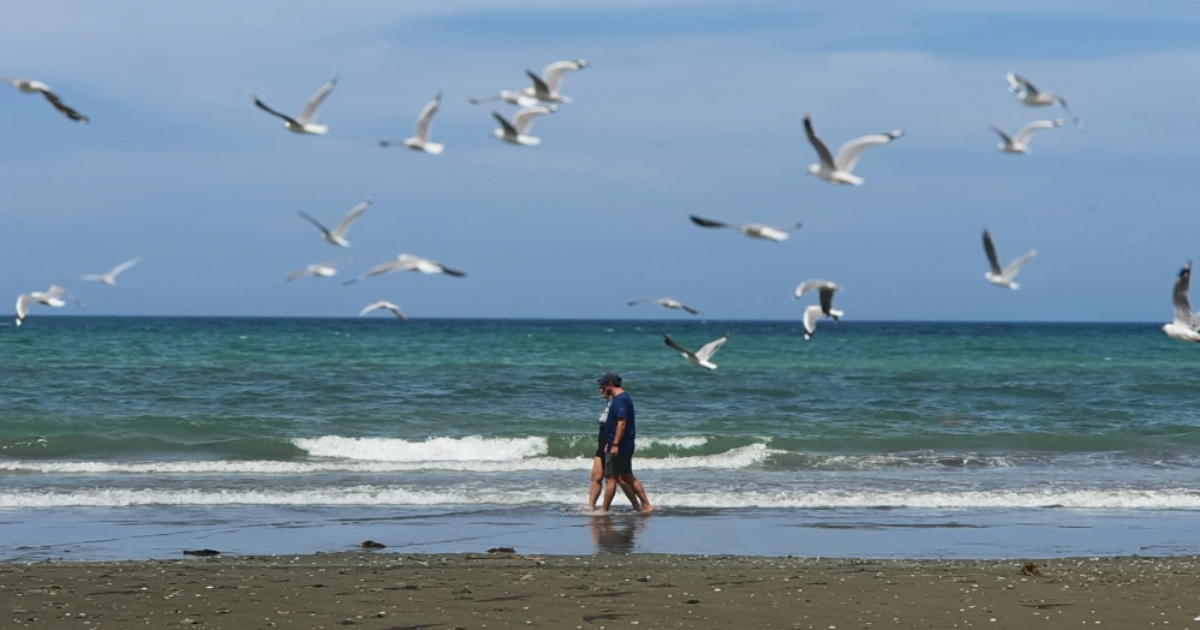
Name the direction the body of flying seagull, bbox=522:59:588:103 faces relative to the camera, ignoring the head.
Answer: to the viewer's left

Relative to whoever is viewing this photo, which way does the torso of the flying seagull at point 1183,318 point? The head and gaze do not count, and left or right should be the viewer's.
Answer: facing to the left of the viewer

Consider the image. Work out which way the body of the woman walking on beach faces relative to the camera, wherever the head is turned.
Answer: to the viewer's left

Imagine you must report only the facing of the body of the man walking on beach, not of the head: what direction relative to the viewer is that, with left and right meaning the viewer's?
facing to the left of the viewer

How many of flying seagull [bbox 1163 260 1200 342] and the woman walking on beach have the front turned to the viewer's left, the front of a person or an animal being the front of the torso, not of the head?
2
